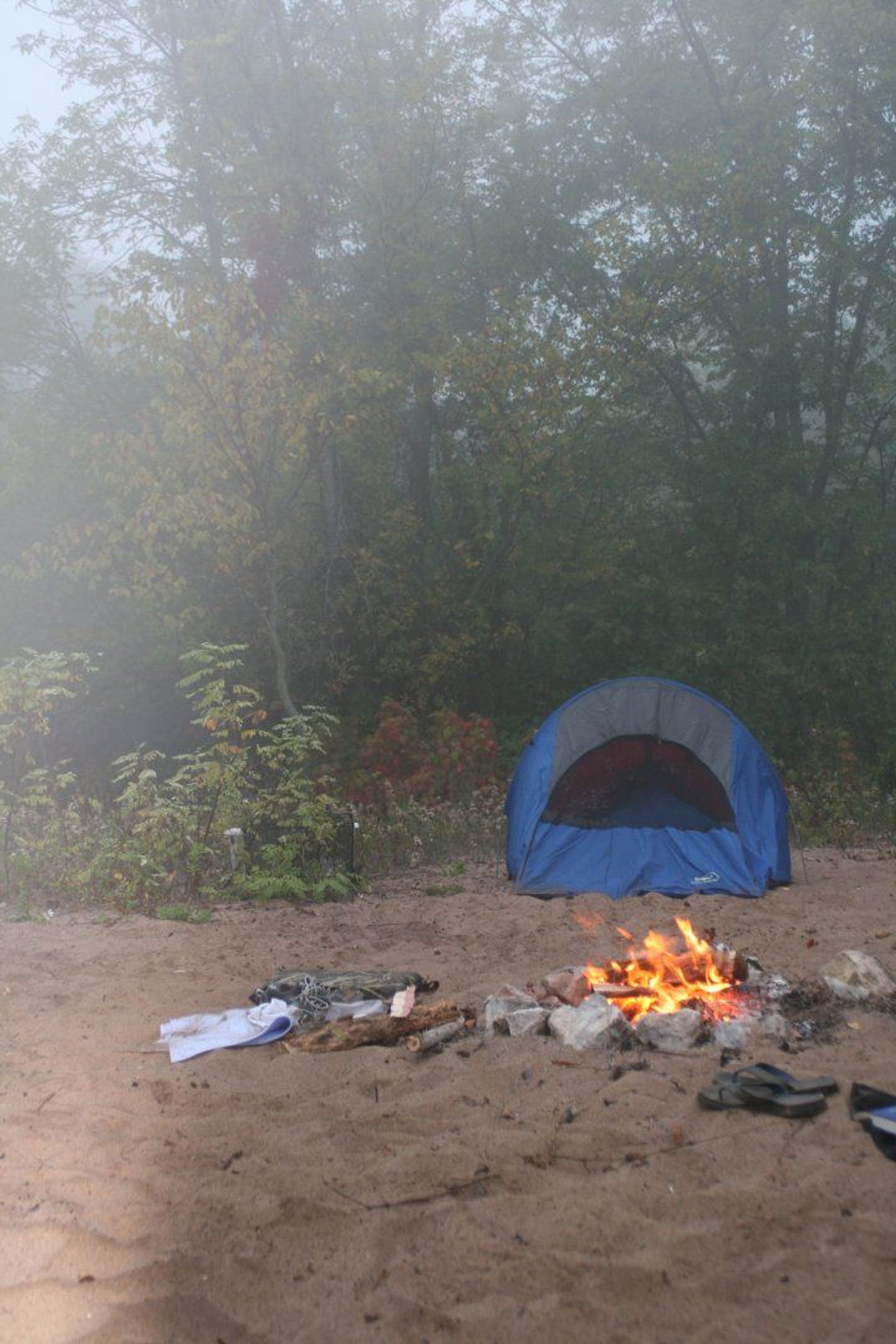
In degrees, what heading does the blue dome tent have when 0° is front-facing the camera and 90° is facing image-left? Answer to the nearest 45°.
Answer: approximately 0°

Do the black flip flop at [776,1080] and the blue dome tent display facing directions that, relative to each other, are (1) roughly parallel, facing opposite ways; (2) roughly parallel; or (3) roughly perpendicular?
roughly perpendicular

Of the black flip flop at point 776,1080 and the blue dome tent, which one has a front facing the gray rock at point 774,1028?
the blue dome tent

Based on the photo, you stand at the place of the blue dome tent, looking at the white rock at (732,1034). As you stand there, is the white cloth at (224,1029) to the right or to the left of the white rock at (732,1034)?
right
